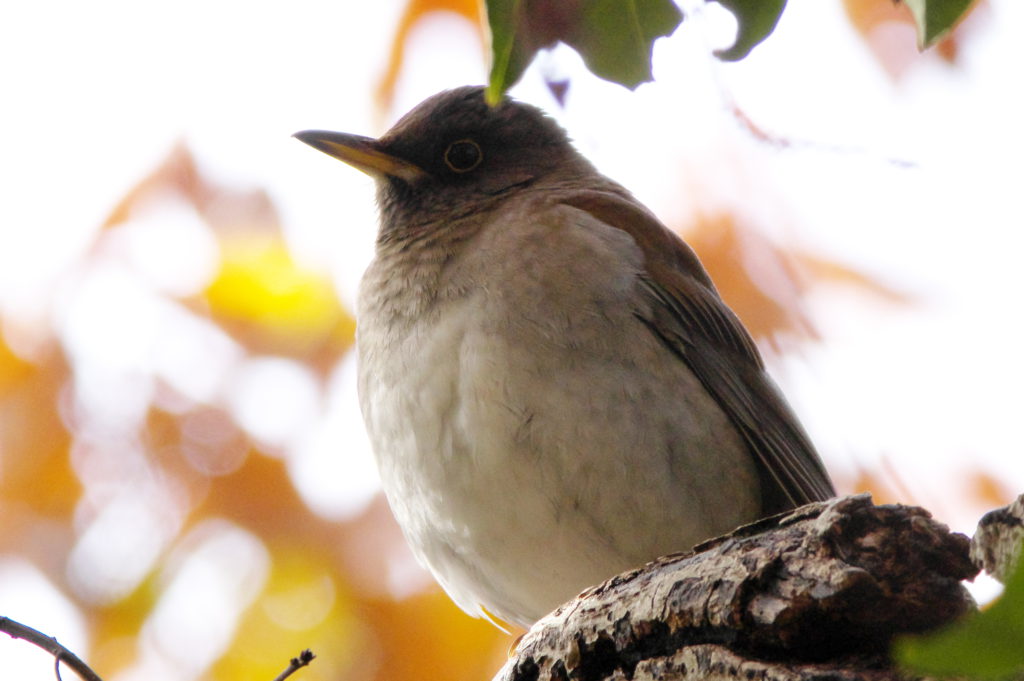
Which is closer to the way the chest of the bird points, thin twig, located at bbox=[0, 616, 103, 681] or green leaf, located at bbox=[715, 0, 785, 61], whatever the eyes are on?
the thin twig

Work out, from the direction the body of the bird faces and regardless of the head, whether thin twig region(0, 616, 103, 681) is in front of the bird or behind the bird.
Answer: in front

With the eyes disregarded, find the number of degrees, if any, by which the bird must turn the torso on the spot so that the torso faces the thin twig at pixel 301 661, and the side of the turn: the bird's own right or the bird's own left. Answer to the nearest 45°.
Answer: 0° — it already faces it

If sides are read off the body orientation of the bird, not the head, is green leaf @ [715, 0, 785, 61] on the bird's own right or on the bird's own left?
on the bird's own left

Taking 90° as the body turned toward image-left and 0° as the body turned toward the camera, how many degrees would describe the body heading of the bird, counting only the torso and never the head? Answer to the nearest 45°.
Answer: approximately 45°

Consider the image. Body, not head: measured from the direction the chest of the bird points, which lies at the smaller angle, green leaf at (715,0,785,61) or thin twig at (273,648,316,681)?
the thin twig
